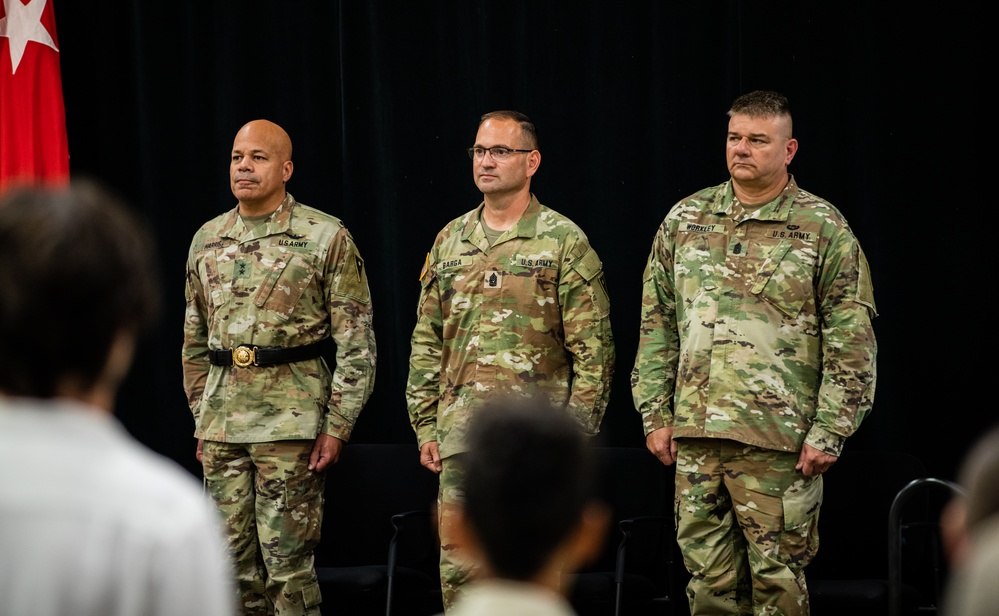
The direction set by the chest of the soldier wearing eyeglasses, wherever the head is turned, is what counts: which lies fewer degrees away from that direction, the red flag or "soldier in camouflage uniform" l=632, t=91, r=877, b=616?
the red flag

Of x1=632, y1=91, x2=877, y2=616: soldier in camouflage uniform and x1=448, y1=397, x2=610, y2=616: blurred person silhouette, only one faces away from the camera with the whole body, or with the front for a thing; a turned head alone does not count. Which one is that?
the blurred person silhouette

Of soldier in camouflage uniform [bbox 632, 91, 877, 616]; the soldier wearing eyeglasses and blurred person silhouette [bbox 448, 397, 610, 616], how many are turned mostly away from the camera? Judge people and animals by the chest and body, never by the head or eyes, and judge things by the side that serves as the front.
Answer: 1

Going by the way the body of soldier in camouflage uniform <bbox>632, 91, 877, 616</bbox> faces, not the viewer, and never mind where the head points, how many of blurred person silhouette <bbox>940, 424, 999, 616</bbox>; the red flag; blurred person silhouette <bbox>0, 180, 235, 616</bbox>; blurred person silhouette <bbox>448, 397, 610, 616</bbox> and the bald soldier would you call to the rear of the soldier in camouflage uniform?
0

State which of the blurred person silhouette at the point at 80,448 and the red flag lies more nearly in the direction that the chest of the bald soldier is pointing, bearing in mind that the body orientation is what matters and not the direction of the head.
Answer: the blurred person silhouette

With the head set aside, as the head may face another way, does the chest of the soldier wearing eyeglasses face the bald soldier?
no

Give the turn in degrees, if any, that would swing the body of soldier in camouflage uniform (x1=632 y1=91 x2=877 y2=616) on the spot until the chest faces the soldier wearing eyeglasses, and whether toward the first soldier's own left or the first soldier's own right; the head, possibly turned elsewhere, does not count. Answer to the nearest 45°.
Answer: approximately 45° to the first soldier's own right

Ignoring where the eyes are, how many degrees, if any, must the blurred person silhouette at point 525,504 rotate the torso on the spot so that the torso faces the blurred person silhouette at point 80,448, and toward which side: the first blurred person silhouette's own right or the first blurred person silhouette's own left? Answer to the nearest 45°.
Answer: approximately 135° to the first blurred person silhouette's own left

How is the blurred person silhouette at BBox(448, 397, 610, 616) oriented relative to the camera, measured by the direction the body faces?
away from the camera

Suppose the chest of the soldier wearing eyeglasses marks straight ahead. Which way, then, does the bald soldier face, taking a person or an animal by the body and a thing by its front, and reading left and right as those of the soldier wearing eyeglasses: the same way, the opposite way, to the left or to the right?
the same way

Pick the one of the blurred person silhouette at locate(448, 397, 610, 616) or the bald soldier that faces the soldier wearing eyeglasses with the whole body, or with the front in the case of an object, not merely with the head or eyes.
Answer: the blurred person silhouette

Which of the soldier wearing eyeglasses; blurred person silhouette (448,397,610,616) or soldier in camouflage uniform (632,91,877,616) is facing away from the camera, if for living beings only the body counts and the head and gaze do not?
the blurred person silhouette

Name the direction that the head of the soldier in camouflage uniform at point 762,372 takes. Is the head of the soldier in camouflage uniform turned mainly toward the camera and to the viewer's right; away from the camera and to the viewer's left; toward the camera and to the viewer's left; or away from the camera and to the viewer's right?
toward the camera and to the viewer's left

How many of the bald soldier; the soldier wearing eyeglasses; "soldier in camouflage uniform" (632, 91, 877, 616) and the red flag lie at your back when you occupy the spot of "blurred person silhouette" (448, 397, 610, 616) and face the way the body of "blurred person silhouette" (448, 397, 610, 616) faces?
0

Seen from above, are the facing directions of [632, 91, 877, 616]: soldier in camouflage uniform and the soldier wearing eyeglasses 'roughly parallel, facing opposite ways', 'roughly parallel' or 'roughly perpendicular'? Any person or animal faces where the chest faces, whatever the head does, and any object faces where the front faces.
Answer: roughly parallel

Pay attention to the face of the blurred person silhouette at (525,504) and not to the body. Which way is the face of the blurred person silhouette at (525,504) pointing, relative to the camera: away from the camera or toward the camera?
away from the camera

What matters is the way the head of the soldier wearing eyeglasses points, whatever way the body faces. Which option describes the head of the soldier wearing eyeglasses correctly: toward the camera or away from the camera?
toward the camera

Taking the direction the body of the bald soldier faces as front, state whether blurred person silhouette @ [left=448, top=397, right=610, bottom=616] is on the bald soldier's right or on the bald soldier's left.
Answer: on the bald soldier's left

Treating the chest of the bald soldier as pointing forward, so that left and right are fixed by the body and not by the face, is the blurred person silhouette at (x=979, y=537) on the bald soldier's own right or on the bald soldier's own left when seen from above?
on the bald soldier's own left
